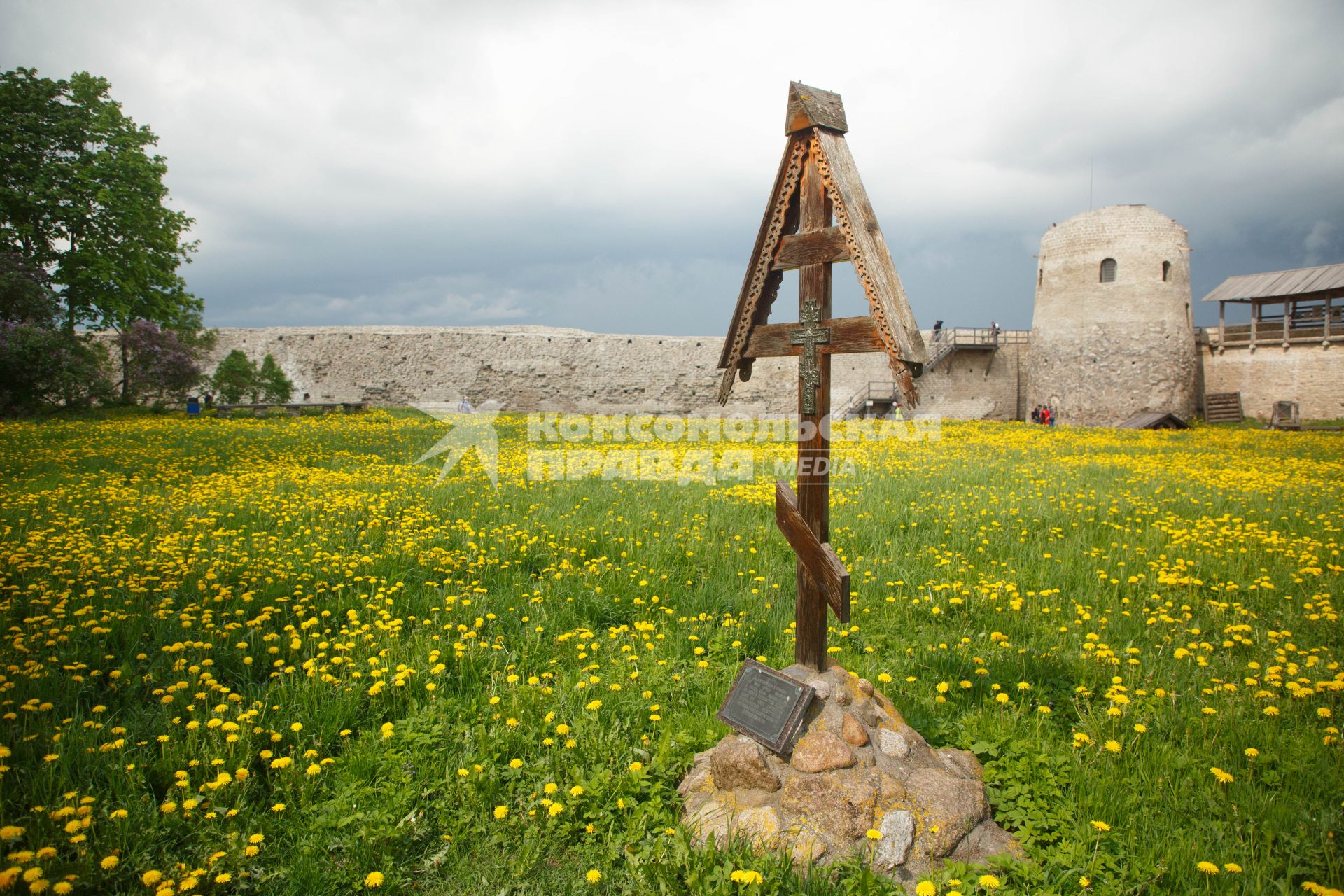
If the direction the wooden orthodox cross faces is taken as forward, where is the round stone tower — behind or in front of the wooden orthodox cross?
behind

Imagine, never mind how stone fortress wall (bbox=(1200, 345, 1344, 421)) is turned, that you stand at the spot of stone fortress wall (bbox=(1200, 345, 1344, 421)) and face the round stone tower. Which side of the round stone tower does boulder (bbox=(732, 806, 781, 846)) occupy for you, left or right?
left

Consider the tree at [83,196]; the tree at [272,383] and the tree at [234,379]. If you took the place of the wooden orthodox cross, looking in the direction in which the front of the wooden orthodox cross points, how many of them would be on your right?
3

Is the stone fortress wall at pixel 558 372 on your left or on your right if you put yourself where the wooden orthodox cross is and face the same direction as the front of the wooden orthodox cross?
on your right

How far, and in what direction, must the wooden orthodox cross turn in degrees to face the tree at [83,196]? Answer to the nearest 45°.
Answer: approximately 90° to its right

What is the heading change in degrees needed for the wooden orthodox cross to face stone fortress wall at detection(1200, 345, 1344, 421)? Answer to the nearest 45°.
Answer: approximately 180°

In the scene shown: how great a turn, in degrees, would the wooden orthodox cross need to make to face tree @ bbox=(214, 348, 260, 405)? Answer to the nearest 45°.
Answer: approximately 90° to its right

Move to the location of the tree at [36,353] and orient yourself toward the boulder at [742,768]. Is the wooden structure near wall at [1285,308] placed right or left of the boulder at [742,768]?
left

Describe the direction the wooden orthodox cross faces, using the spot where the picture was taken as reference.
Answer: facing the viewer and to the left of the viewer
